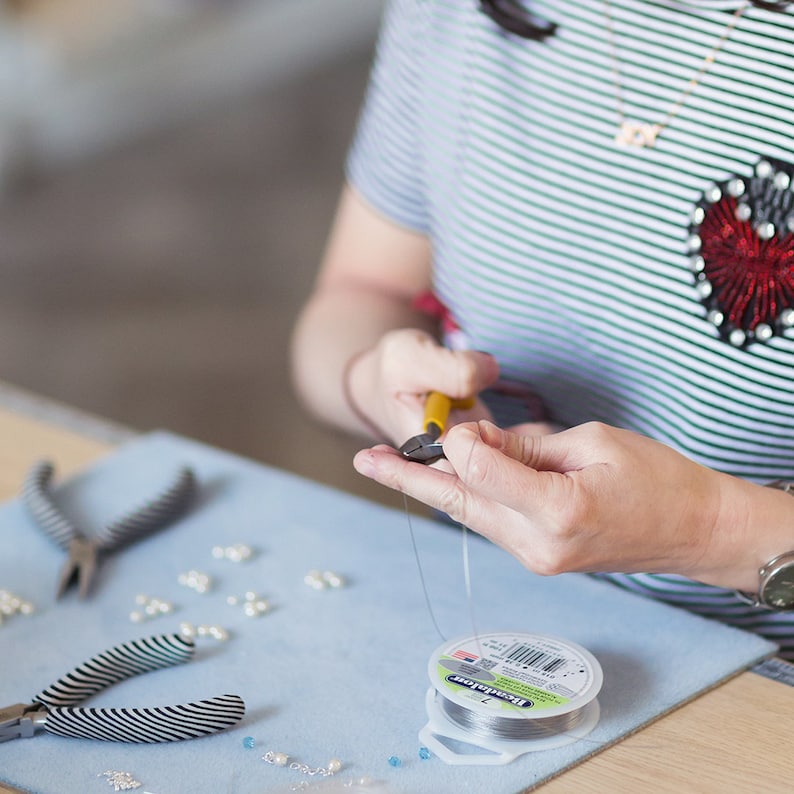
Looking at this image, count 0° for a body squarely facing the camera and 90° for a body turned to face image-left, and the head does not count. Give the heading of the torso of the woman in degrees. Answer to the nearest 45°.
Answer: approximately 45°
